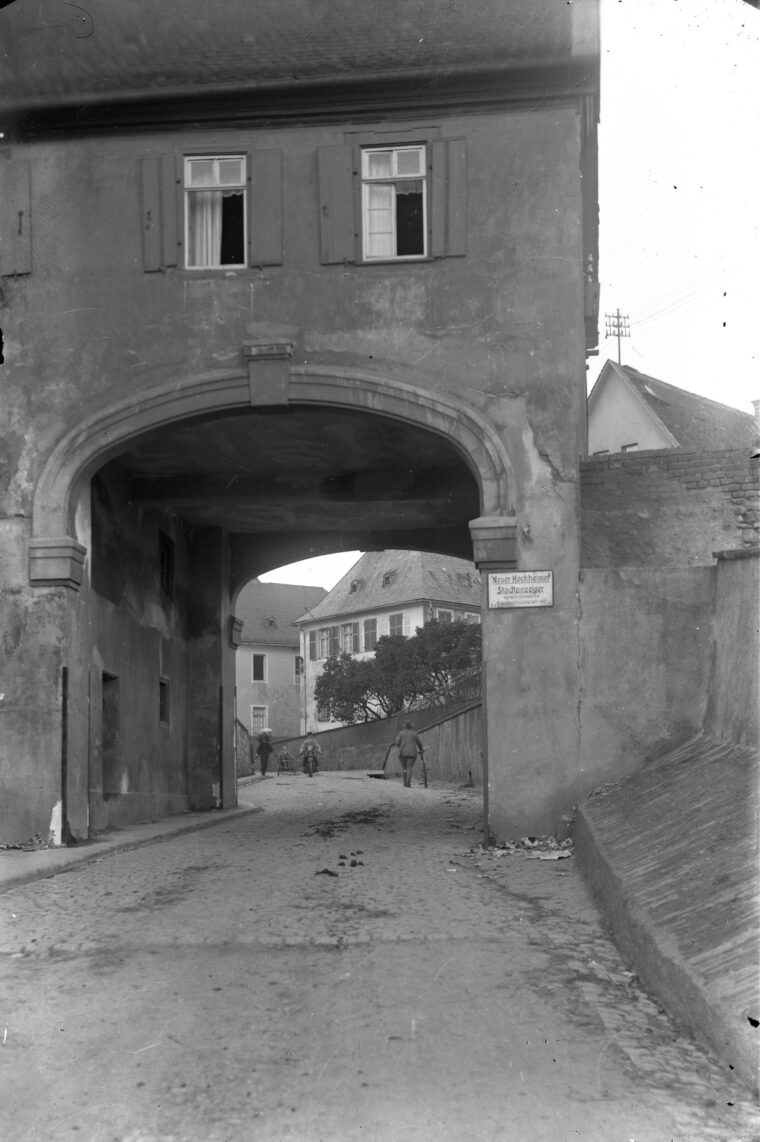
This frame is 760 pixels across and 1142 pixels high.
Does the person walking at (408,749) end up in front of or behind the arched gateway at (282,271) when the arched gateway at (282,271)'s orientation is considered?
behind

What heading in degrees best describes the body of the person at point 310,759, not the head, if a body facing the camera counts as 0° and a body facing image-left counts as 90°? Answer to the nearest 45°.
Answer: approximately 0°

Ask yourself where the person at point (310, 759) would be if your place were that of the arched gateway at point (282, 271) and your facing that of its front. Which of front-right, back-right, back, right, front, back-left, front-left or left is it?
back

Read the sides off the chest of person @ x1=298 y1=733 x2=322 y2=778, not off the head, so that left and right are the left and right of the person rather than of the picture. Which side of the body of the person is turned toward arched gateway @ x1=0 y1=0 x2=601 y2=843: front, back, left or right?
front

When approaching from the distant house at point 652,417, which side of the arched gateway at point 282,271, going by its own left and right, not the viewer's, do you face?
back

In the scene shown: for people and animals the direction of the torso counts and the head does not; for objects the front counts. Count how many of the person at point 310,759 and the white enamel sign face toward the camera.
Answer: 2

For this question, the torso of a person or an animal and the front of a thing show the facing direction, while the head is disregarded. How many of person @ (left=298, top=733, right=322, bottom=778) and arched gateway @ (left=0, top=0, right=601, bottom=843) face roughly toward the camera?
2

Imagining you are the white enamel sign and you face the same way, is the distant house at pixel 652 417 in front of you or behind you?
behind

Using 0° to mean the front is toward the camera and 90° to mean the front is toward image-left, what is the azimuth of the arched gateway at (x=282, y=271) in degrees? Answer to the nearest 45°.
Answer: approximately 0°
